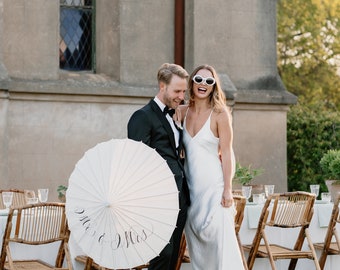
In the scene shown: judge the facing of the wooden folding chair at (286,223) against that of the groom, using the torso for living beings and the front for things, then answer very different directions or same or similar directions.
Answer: very different directions

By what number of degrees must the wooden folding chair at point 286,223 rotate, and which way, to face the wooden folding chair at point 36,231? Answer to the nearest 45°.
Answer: approximately 90° to its left

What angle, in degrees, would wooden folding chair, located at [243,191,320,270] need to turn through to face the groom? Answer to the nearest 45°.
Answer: approximately 90° to its left

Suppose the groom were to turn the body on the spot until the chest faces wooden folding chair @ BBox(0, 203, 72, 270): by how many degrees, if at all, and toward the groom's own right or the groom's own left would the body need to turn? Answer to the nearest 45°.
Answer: approximately 180°

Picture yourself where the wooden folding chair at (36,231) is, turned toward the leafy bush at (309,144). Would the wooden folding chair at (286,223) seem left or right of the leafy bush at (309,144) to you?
right

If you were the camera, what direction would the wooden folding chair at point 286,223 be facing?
facing away from the viewer and to the left of the viewer

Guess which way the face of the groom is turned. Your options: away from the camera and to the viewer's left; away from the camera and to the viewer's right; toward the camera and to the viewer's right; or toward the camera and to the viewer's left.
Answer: toward the camera and to the viewer's right

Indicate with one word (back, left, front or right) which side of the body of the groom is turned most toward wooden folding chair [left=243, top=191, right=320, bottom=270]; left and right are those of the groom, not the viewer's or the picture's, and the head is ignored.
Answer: left

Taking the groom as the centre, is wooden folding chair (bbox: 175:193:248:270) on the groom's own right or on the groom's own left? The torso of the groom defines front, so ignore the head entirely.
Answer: on the groom's own left

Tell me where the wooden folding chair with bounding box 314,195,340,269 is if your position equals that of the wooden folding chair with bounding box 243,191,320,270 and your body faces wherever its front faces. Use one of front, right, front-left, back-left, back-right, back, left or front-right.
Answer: right

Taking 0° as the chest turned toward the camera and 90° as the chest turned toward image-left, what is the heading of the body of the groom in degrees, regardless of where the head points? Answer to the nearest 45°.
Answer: approximately 315°

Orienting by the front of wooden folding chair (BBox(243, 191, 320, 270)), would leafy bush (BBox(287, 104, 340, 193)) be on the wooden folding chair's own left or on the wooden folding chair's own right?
on the wooden folding chair's own right

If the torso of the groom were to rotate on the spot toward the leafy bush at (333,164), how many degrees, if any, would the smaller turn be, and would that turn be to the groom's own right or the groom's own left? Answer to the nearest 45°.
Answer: approximately 90° to the groom's own left
